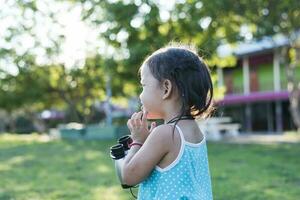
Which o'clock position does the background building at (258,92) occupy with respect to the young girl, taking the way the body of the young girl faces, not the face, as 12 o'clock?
The background building is roughly at 2 o'clock from the young girl.

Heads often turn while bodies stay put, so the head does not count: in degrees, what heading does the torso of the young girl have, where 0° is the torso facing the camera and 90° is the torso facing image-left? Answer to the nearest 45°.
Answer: approximately 135°

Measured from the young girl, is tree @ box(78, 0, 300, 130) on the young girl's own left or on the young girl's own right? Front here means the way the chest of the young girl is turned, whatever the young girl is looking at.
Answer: on the young girl's own right
